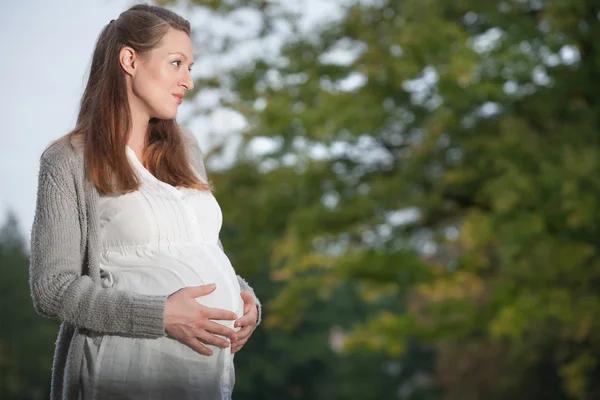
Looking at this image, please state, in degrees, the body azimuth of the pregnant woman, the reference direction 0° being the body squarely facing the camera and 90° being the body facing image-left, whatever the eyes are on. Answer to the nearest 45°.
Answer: approximately 315°

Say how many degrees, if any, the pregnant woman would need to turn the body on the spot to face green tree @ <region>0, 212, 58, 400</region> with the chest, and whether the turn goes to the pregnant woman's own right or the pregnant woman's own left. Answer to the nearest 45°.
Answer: approximately 135° to the pregnant woman's own left

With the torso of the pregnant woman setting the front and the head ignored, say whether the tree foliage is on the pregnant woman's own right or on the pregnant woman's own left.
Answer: on the pregnant woman's own left

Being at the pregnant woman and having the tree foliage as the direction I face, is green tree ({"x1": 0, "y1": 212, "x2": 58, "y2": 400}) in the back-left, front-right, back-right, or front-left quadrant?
front-left
